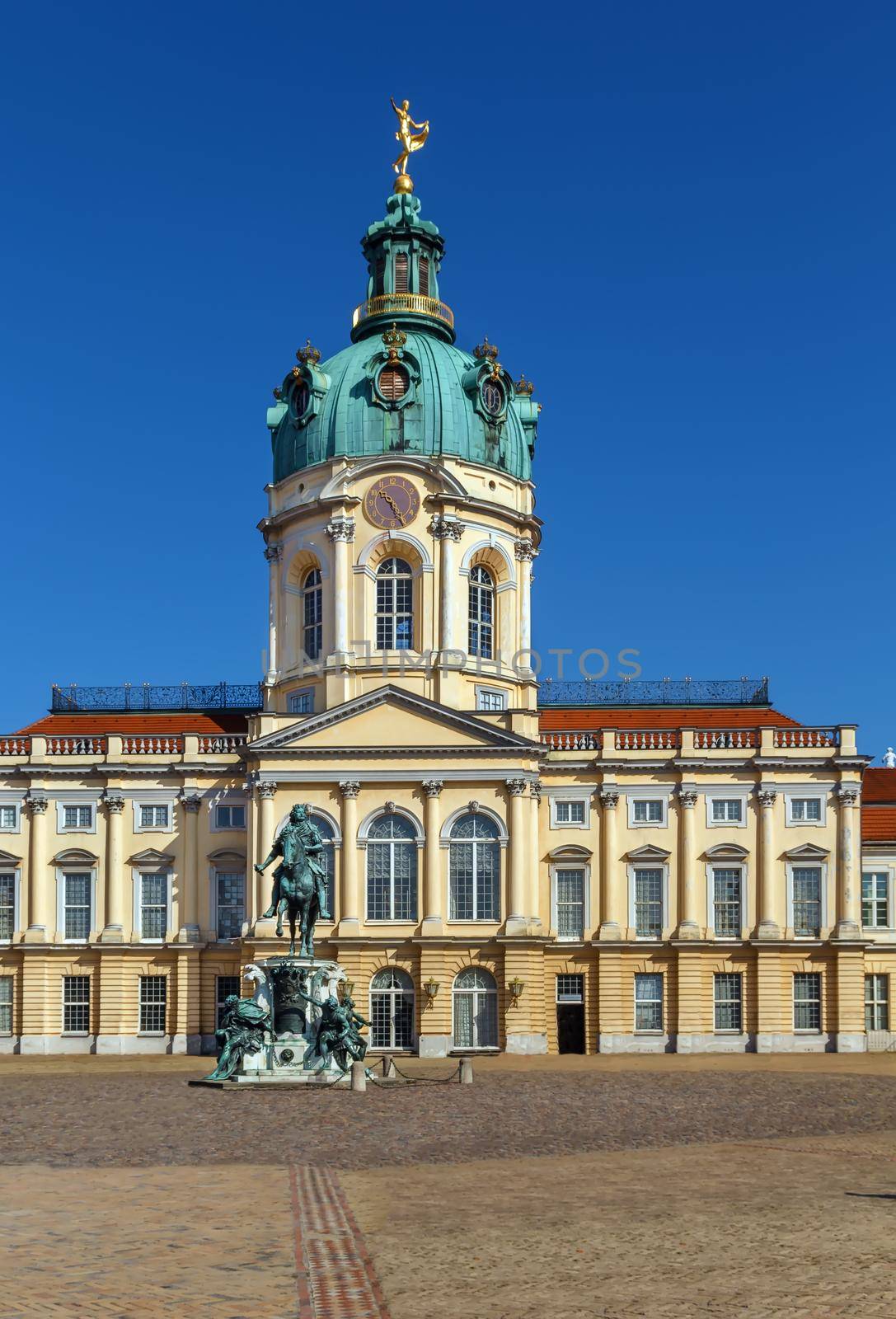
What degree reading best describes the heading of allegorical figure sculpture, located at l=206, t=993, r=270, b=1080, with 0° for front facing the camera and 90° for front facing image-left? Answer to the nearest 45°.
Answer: approximately 45°
